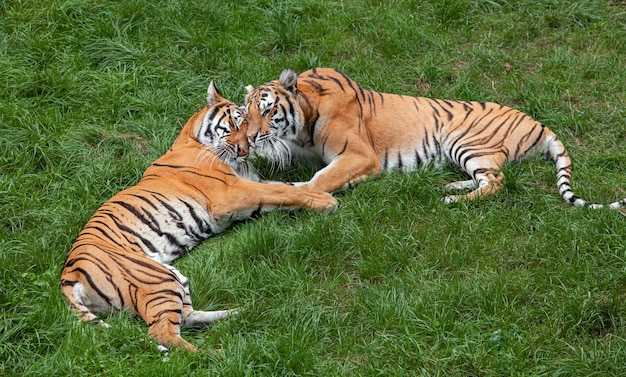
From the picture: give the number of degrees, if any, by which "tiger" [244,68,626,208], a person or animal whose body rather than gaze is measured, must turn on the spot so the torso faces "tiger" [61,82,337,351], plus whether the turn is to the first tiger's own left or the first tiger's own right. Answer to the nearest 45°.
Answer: approximately 45° to the first tiger's own left

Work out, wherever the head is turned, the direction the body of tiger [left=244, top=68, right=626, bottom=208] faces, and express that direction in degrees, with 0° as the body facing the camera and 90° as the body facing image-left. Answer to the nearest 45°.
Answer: approximately 90°
